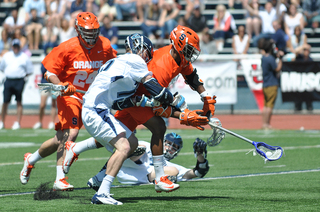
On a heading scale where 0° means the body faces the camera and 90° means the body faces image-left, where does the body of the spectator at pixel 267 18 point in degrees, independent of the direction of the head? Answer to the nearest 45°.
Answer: approximately 45°

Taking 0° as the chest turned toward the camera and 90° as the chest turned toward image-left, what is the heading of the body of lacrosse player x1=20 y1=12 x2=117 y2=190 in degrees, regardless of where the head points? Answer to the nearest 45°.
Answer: approximately 315°

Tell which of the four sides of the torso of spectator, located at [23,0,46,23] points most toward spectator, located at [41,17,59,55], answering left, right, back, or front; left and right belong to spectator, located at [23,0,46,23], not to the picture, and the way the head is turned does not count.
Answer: front

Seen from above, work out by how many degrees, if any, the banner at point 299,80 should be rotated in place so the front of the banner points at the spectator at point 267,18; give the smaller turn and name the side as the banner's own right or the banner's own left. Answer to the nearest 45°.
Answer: approximately 180°

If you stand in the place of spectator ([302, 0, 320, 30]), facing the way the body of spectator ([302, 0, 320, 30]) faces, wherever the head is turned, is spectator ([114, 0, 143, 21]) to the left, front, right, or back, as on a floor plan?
right

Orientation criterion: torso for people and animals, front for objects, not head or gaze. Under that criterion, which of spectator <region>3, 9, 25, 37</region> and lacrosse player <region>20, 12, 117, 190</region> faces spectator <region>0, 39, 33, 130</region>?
spectator <region>3, 9, 25, 37</region>

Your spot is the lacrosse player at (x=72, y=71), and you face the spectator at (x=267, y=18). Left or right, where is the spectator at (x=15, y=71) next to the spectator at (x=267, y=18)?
left

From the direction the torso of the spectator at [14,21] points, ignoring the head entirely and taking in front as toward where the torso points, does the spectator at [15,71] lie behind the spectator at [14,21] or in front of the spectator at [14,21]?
in front

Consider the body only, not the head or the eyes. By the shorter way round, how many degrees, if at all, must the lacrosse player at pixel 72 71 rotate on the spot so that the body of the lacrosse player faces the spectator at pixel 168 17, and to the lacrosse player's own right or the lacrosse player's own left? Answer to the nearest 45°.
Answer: approximately 135° to the lacrosse player's own left
